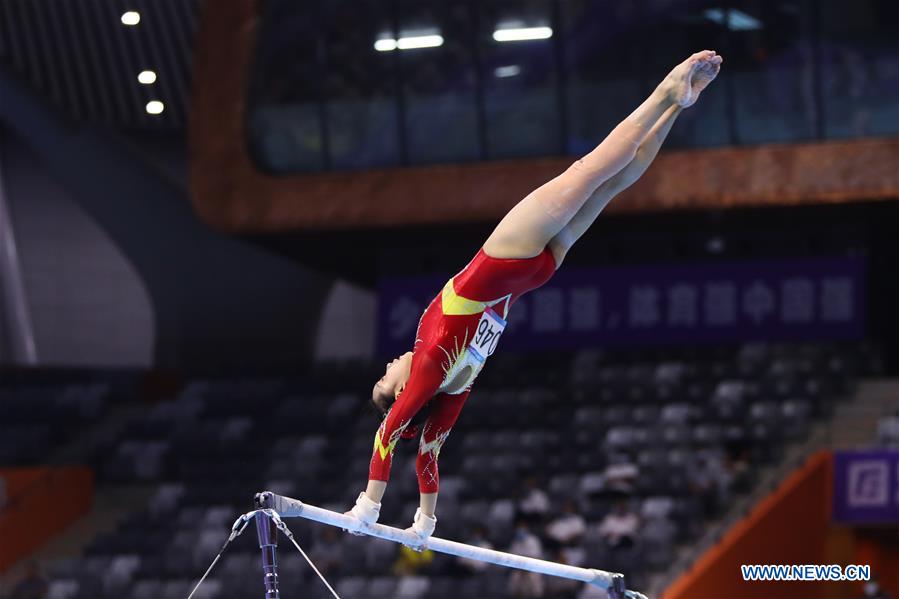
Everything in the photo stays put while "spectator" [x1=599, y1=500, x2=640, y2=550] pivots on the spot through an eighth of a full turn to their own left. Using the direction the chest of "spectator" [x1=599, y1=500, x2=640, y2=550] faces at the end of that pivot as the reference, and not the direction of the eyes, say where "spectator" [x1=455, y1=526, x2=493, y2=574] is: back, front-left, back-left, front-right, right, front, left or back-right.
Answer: back-right

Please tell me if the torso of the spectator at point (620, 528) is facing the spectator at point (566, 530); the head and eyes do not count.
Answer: no

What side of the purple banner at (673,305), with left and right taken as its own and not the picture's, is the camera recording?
front

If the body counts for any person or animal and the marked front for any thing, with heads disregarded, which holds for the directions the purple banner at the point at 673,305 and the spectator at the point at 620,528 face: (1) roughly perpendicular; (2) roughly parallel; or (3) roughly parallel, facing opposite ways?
roughly parallel

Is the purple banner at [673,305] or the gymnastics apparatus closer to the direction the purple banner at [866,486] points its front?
the gymnastics apparatus

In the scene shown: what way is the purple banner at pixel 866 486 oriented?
toward the camera

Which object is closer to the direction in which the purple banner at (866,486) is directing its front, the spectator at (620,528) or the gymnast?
the gymnast

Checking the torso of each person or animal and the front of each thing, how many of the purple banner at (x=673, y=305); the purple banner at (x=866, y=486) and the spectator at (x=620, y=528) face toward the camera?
3

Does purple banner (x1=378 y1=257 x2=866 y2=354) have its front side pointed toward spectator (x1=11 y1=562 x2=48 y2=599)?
no

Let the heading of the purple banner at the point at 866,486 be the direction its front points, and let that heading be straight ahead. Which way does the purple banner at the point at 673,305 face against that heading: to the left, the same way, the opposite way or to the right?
the same way

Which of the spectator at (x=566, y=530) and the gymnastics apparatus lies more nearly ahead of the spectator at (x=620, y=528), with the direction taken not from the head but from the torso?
the gymnastics apparatus

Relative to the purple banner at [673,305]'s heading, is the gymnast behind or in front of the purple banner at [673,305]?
in front

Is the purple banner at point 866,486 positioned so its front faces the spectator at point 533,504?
no

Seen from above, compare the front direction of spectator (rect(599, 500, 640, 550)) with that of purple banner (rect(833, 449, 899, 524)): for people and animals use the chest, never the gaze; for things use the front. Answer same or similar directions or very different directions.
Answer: same or similar directions

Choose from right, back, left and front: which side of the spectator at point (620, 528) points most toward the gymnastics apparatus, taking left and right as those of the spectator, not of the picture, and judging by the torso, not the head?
front

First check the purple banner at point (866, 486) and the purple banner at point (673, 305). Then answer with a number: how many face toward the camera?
2

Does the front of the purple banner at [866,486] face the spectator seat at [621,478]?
no

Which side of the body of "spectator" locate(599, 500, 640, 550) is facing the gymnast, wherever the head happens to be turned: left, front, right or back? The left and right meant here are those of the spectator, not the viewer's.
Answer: front
